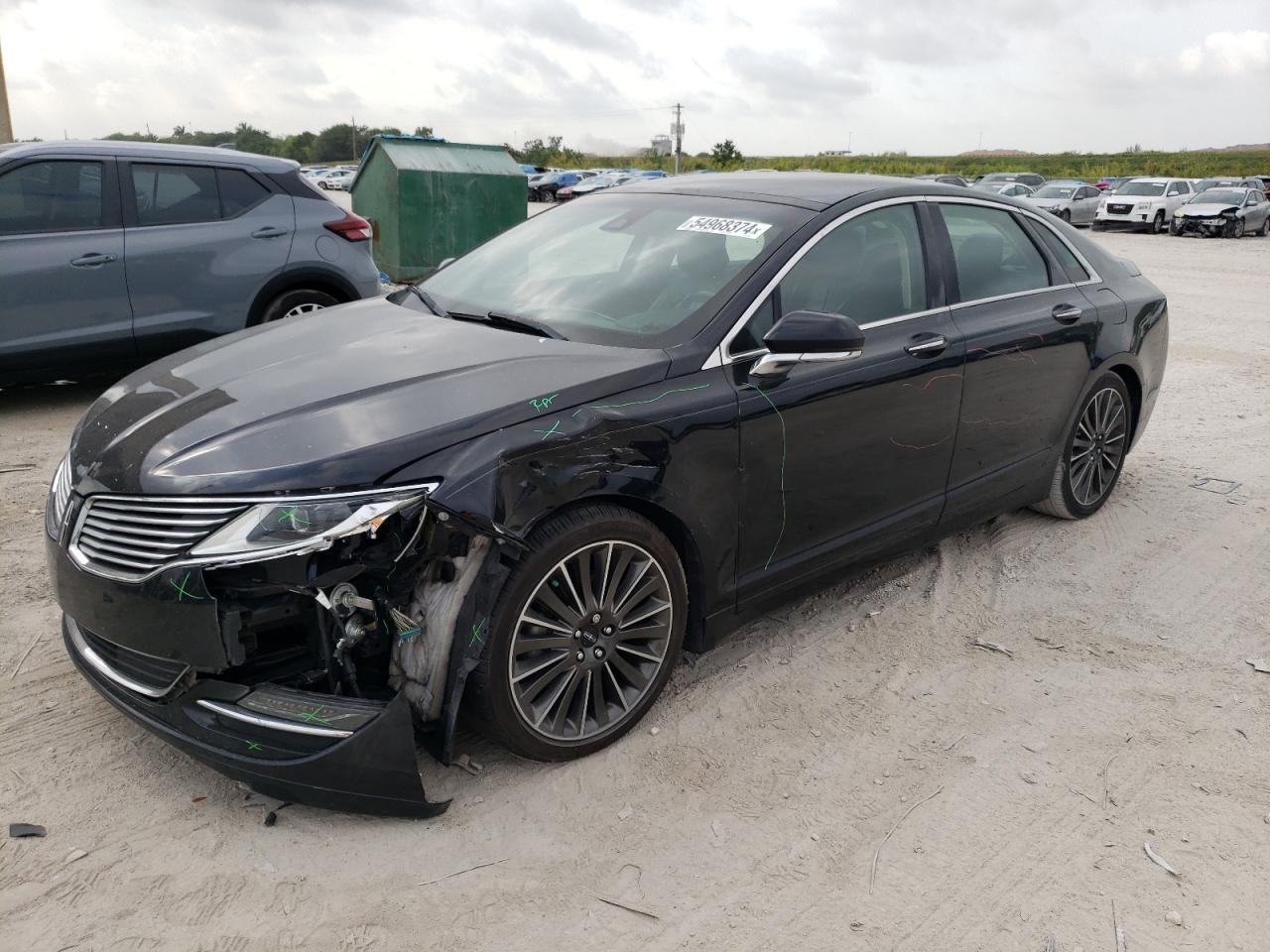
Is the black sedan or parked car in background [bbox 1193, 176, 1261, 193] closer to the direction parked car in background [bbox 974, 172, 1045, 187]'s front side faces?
the black sedan

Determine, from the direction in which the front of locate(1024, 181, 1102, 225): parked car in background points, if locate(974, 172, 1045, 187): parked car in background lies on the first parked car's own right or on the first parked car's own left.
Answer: on the first parked car's own right

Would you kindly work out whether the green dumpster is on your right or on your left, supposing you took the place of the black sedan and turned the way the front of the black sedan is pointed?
on your right

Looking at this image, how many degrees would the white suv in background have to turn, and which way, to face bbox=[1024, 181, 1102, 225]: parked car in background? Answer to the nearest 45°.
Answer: approximately 90° to its right

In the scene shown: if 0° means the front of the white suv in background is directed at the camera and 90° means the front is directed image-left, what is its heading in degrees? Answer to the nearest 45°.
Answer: approximately 45°

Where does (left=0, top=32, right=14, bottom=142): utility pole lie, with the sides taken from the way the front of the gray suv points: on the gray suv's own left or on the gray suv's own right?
on the gray suv's own right

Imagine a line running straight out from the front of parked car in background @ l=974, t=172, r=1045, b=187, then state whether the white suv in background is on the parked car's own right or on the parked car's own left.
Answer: on the parked car's own left

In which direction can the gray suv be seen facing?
to the viewer's left

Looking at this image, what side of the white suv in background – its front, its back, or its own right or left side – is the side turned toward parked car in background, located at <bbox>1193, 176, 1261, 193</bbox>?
back

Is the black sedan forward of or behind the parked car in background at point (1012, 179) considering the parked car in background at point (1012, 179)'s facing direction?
forward

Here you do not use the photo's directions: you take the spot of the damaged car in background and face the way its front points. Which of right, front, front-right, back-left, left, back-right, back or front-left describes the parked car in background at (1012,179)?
right
